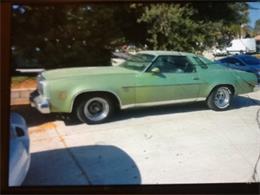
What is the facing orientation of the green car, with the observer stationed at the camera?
facing to the left of the viewer
